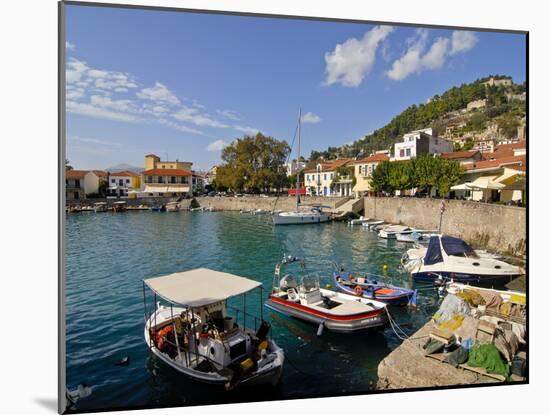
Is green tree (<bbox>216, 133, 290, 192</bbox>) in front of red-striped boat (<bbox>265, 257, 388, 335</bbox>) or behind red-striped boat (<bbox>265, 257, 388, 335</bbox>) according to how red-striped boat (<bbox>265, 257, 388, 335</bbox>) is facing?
behind

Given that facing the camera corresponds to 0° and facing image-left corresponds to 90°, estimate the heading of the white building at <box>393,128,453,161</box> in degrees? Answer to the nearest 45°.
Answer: approximately 45°

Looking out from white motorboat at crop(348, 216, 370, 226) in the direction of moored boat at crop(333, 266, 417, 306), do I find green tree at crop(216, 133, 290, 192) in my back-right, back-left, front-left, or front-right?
back-right

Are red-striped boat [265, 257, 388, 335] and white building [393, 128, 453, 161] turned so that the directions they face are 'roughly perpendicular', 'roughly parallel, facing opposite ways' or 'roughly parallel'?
roughly perpendicular

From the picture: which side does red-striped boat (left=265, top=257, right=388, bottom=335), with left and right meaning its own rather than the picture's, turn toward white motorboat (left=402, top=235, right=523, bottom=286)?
left

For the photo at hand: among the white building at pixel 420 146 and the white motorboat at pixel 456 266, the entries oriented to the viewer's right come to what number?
1

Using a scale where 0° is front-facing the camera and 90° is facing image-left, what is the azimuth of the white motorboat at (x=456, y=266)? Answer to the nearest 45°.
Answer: approximately 270°
